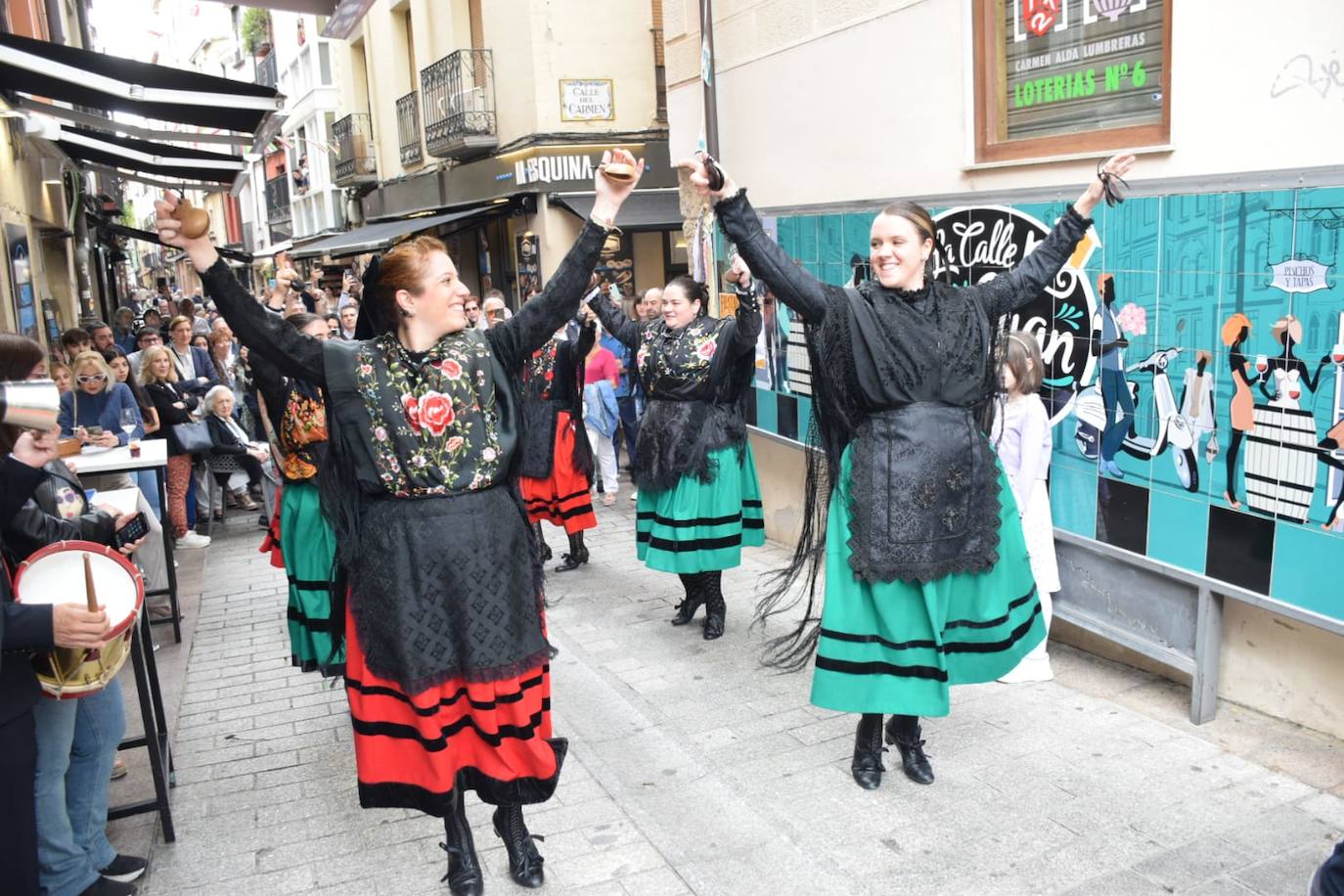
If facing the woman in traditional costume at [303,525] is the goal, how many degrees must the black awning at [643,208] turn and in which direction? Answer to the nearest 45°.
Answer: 0° — it already faces them

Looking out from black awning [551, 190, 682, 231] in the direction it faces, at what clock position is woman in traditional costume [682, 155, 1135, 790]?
The woman in traditional costume is roughly at 12 o'clock from the black awning.

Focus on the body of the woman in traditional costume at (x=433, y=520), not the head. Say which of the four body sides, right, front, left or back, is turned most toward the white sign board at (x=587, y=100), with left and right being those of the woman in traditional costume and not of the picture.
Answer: back

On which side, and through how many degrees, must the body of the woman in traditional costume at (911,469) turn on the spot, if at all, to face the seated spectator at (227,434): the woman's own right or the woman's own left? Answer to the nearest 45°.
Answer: approximately 135° to the woman's own right

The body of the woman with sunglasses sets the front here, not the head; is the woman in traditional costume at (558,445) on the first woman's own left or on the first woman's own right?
on the first woman's own left

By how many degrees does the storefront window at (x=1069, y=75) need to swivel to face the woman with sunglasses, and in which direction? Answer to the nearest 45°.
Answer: approximately 45° to its right

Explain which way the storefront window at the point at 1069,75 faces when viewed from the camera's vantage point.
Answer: facing the viewer and to the left of the viewer

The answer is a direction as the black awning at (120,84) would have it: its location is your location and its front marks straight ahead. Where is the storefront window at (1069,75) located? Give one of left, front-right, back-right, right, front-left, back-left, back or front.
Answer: front-right

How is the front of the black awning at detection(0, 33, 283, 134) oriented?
to the viewer's right

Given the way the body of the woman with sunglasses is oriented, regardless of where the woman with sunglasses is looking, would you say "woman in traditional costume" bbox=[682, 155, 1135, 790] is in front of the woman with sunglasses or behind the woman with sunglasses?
in front
